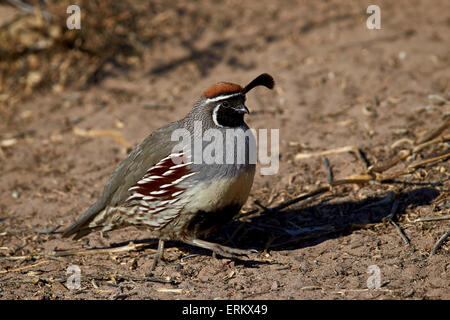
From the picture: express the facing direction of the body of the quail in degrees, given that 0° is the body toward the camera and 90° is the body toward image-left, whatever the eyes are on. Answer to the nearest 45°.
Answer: approximately 270°

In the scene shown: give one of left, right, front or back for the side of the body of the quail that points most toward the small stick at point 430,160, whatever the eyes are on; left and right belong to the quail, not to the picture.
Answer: front

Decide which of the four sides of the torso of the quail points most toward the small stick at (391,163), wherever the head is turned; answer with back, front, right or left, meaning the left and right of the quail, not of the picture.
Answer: front

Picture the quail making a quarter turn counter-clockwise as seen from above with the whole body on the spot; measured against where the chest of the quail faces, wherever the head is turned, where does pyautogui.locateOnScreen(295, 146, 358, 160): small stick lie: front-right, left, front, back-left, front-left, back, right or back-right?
front-right

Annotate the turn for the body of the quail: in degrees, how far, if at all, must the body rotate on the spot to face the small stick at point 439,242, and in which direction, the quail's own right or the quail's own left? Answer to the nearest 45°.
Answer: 0° — it already faces it

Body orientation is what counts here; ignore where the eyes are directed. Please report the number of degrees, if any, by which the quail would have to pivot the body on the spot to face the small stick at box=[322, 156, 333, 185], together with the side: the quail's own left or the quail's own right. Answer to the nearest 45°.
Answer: approximately 45° to the quail's own left

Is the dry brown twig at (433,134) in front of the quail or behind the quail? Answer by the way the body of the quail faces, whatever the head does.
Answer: in front

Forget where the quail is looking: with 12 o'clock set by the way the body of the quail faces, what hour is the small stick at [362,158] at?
The small stick is roughly at 11 o'clock from the quail.

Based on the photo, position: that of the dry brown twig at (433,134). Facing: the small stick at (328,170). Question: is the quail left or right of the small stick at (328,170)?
left
